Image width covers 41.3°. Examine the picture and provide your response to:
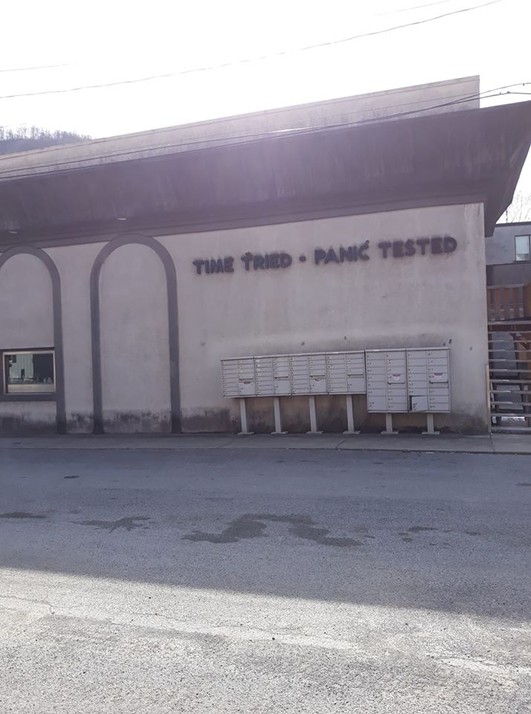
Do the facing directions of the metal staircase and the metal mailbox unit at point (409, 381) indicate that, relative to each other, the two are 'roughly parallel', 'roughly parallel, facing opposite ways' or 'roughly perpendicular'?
roughly parallel

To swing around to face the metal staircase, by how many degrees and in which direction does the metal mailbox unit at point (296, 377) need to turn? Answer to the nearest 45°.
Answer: approximately 90° to its left

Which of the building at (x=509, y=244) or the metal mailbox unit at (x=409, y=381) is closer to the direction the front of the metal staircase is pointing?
the metal mailbox unit

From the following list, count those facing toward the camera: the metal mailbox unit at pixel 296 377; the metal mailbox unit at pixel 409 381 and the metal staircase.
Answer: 3

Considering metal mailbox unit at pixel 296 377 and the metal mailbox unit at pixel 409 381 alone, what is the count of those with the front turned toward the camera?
2

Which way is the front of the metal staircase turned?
toward the camera

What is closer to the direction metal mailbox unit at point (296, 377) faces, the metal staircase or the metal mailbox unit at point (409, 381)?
the metal mailbox unit

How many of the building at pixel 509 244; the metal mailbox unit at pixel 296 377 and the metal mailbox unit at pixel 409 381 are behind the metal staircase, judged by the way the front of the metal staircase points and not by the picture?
1

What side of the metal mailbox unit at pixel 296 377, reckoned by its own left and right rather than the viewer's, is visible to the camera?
front

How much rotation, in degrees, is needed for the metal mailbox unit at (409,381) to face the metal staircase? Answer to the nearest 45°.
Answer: approximately 135° to its left

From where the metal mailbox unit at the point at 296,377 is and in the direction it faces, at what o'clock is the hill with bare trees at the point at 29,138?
The hill with bare trees is roughly at 4 o'clock from the metal mailbox unit.

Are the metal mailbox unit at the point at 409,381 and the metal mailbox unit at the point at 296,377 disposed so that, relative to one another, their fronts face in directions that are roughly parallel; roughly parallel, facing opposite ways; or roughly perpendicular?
roughly parallel
